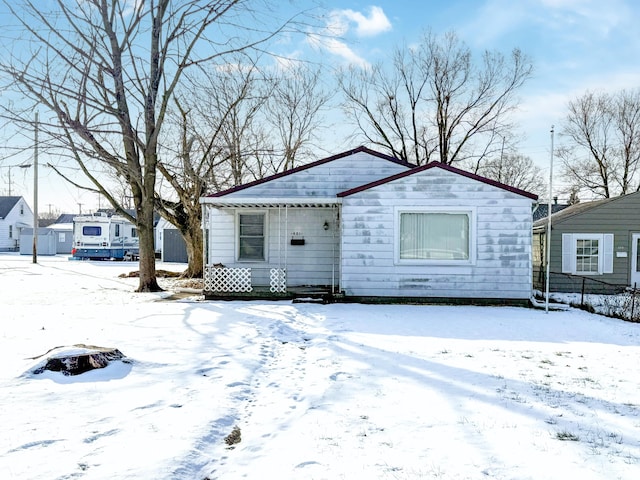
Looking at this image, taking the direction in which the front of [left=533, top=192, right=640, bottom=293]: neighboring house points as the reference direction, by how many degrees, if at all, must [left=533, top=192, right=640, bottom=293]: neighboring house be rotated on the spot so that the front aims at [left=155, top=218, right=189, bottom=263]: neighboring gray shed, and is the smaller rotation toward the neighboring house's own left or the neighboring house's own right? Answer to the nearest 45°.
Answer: approximately 90° to the neighboring house's own right

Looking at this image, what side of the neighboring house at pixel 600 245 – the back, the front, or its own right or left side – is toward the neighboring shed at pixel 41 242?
right

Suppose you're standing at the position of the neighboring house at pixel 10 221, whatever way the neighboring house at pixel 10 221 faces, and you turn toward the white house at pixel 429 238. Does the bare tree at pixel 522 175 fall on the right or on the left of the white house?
left

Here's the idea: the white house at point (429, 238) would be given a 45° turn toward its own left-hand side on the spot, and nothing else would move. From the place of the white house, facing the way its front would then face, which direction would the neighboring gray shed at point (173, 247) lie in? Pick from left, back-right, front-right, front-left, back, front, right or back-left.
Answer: back

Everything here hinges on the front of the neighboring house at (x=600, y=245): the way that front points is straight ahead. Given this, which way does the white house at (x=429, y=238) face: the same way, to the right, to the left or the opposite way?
the same way

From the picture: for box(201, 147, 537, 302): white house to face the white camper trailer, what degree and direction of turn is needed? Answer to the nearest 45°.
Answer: approximately 135° to its right

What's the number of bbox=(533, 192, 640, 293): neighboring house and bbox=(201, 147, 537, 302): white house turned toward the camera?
2

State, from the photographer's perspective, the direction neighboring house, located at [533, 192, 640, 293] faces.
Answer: facing the viewer

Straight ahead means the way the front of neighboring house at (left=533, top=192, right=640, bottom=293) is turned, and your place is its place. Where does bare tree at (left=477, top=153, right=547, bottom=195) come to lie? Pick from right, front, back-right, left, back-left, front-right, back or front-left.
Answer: back

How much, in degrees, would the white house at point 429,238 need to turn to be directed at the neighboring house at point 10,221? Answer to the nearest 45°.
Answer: approximately 135° to its right

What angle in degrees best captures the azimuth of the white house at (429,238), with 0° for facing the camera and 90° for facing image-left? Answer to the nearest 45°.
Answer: approximately 0°

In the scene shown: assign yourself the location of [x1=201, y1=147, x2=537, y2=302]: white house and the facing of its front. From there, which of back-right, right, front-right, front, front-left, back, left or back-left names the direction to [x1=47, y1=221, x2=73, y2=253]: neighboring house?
back-right
